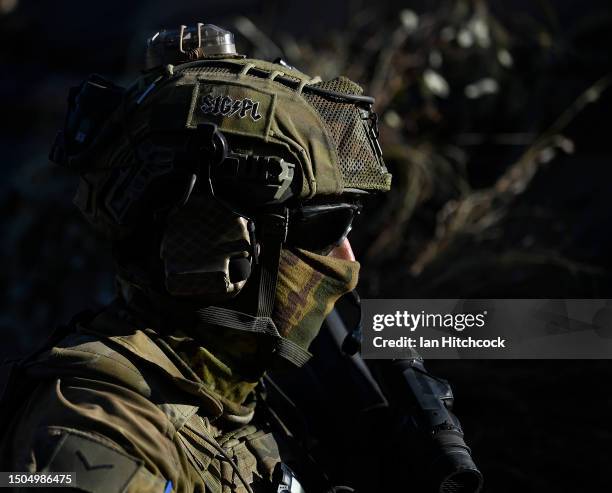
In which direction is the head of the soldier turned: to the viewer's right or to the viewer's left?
to the viewer's right

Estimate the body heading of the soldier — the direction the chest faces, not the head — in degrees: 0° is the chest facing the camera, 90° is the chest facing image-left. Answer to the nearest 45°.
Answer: approximately 270°
